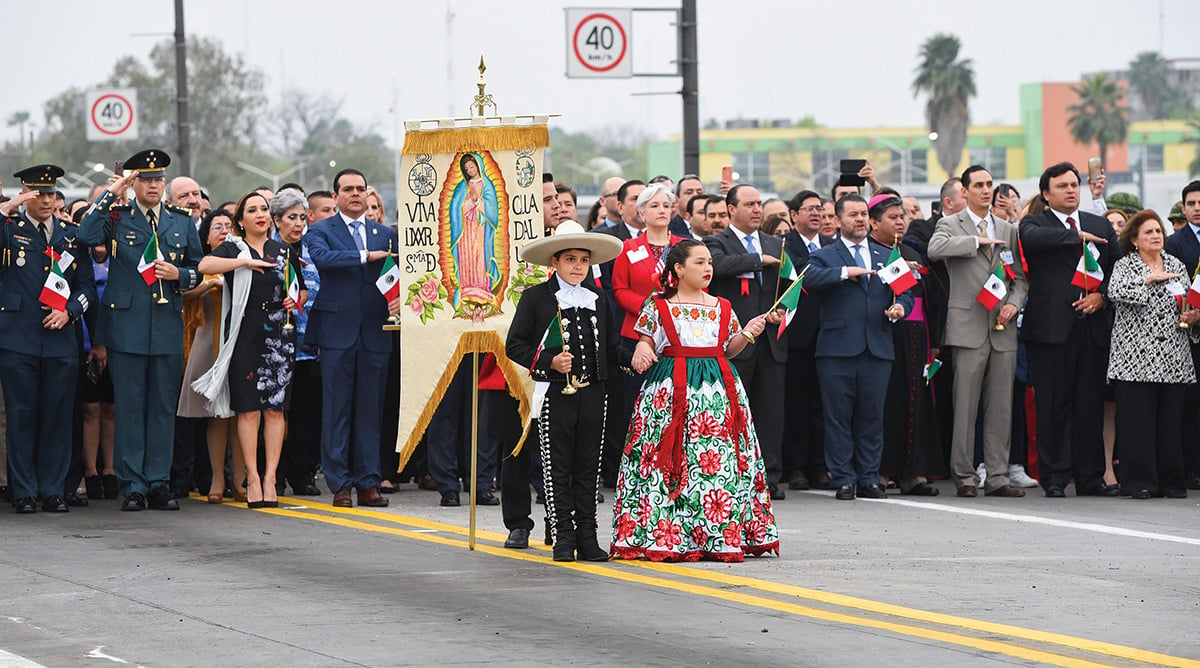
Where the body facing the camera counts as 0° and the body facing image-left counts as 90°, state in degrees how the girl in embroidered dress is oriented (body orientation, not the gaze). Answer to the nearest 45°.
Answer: approximately 315°

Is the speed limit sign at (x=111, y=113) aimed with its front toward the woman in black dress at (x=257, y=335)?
yes

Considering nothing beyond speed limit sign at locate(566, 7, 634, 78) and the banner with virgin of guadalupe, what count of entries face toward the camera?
2

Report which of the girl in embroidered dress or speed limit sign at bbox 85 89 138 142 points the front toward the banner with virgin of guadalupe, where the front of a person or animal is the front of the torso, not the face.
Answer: the speed limit sign

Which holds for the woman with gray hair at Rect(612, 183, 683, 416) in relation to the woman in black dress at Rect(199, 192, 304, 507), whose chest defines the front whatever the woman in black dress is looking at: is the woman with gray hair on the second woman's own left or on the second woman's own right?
on the second woman's own left

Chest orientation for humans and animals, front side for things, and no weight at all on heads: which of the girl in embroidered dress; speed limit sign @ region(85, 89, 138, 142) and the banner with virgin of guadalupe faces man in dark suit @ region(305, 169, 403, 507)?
the speed limit sign

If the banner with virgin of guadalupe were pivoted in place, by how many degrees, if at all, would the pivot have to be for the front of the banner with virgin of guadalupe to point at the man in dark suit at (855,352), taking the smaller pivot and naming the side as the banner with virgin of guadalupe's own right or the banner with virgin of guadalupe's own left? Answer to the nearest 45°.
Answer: approximately 135° to the banner with virgin of guadalupe's own left

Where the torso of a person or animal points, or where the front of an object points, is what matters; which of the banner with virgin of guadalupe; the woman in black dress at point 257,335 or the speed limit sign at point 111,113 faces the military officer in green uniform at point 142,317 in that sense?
the speed limit sign

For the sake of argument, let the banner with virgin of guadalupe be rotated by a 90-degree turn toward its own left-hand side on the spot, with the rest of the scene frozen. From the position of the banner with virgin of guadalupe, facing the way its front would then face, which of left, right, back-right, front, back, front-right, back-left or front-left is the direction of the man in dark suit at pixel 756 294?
front-left
